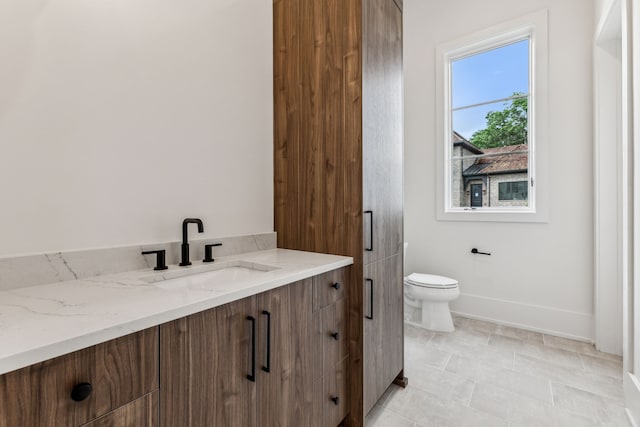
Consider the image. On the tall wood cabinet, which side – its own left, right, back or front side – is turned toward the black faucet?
right

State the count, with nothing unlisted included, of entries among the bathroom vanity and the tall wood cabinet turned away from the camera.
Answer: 0

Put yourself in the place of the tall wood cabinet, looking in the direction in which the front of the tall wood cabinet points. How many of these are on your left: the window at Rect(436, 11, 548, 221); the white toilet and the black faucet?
2

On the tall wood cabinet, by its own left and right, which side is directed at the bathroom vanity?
right

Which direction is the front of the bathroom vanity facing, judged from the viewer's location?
facing the viewer and to the right of the viewer

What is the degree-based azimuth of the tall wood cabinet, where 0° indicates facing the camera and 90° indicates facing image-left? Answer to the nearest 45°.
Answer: approximately 315°

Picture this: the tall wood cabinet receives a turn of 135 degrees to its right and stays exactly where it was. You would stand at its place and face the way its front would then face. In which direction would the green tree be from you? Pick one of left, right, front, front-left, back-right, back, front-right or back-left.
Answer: back-right

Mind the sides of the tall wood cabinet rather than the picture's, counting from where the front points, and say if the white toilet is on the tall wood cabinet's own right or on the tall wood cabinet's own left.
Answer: on the tall wood cabinet's own left

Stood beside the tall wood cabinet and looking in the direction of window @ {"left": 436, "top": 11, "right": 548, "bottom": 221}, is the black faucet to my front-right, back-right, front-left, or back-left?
back-left

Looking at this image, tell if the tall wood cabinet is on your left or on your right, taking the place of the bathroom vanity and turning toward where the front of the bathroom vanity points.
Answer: on your left
